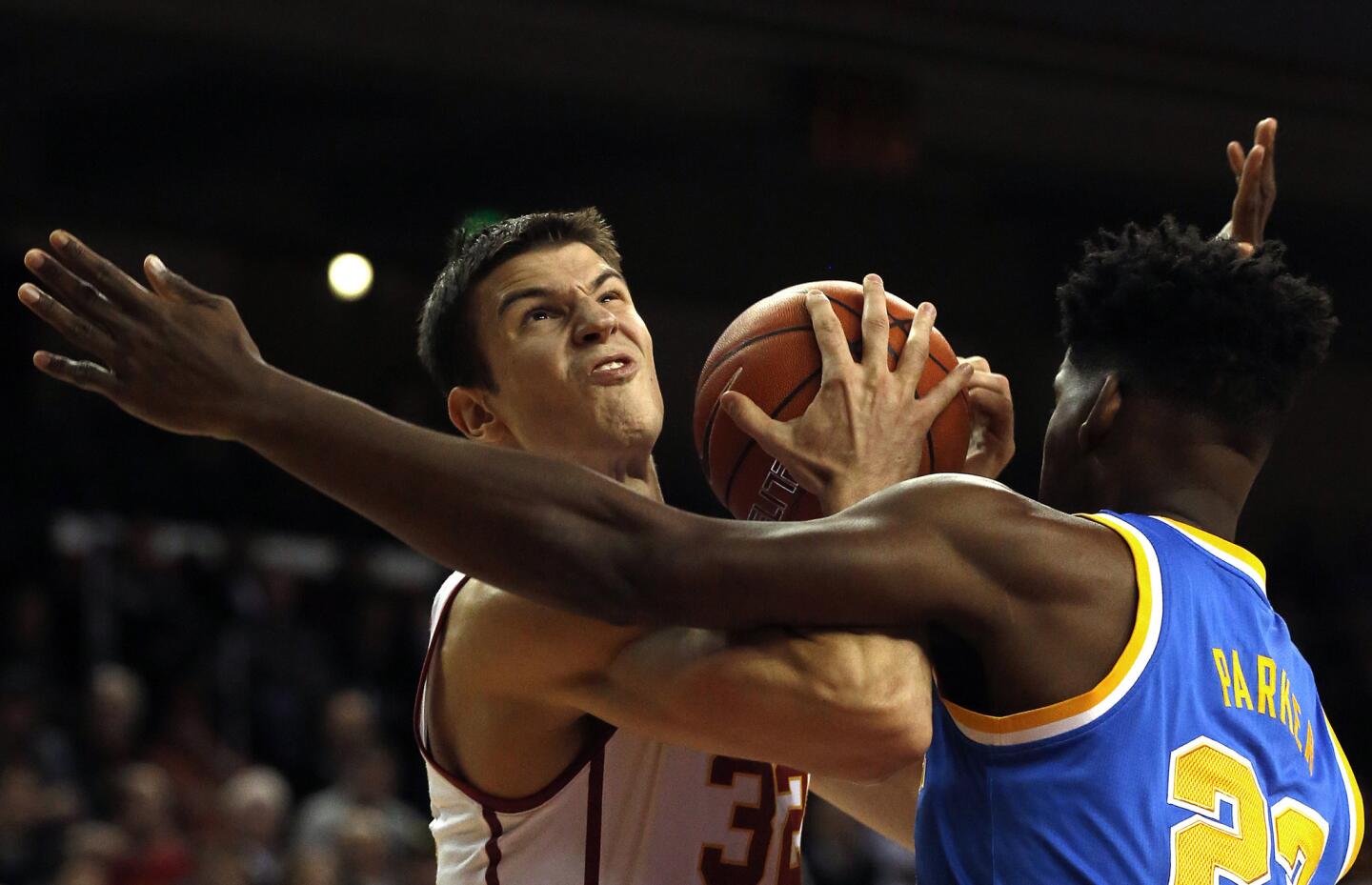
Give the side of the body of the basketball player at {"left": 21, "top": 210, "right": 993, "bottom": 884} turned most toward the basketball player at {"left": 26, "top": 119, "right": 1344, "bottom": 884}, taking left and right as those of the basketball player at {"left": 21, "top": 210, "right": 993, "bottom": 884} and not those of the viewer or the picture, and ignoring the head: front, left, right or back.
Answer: front

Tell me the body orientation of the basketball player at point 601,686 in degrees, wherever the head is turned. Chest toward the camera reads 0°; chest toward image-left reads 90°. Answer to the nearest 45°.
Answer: approximately 315°

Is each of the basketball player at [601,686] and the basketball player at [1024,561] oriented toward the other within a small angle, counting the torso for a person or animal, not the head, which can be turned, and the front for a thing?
yes

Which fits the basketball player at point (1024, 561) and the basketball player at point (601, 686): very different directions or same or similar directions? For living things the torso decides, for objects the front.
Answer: very different directions

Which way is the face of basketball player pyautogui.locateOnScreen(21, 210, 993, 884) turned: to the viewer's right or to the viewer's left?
to the viewer's right

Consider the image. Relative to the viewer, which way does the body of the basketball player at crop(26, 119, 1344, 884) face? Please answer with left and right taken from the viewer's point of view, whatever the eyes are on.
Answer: facing away from the viewer and to the left of the viewer

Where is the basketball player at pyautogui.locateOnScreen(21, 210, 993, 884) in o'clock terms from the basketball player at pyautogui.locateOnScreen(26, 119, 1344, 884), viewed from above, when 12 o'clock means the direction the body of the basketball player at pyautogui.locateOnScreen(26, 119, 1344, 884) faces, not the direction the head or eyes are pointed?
the basketball player at pyautogui.locateOnScreen(21, 210, 993, 884) is roughly at 12 o'clock from the basketball player at pyautogui.locateOnScreen(26, 119, 1344, 884).

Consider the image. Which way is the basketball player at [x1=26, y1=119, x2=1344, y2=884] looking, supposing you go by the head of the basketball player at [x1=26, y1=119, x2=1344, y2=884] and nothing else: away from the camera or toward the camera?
away from the camera
